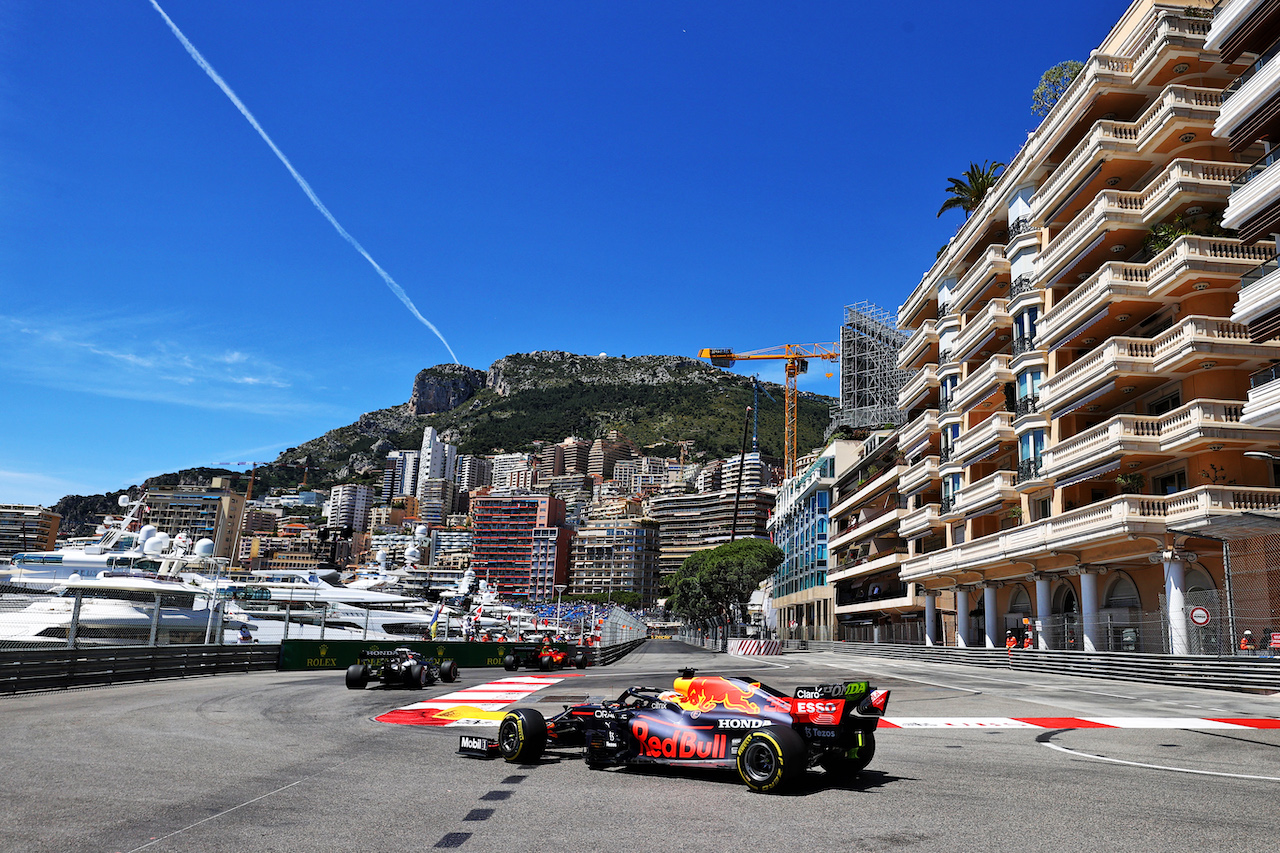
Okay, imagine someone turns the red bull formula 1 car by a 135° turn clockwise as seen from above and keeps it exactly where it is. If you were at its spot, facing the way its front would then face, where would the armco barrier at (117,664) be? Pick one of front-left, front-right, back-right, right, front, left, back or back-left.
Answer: back-left

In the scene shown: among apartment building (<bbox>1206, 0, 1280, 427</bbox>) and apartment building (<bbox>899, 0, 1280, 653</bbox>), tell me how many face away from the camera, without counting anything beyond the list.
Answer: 0

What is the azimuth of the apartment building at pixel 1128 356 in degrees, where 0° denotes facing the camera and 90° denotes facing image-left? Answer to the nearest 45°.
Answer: approximately 45°

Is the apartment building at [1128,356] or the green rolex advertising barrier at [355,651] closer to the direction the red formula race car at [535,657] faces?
the apartment building

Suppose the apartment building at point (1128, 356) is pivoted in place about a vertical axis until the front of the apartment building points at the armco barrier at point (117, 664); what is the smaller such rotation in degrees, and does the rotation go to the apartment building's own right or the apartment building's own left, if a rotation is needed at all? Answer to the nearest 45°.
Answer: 0° — it already faces it

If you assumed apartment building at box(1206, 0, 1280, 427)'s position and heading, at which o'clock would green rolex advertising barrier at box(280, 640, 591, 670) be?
The green rolex advertising barrier is roughly at 1 o'clock from the apartment building.

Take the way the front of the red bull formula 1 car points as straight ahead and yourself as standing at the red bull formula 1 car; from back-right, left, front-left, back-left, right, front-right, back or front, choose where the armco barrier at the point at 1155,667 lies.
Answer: right

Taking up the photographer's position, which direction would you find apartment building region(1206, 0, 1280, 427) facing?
facing the viewer and to the left of the viewer

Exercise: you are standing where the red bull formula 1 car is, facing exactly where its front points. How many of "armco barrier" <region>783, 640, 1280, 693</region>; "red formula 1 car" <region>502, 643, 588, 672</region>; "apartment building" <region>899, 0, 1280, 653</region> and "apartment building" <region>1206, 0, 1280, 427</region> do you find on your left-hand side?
0

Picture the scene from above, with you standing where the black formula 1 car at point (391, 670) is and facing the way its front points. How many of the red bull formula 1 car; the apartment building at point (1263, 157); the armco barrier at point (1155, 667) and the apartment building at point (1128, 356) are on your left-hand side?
0

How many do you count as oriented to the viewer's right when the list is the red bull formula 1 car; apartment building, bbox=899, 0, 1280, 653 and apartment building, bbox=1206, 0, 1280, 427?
0

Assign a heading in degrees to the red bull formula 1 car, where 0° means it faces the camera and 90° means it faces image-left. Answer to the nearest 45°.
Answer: approximately 135°
